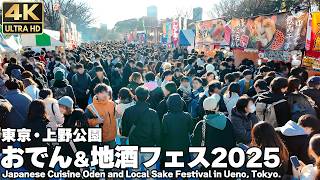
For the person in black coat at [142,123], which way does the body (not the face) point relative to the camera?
away from the camera

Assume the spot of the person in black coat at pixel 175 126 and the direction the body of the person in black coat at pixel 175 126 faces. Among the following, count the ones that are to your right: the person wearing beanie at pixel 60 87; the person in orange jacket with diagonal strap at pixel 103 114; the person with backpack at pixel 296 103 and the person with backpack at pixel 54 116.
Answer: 1

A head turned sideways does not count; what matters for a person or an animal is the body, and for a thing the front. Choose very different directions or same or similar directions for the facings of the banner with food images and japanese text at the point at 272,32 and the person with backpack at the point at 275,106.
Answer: very different directions

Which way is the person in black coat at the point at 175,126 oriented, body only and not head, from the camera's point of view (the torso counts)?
away from the camera

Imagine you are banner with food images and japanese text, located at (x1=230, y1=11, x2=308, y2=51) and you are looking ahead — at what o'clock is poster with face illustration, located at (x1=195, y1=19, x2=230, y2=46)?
poster with face illustration, located at (x1=195, y1=19, x2=230, y2=46) is roughly at 4 o'clock from banner with food images and japanese text, located at (x1=230, y1=11, x2=308, y2=51).

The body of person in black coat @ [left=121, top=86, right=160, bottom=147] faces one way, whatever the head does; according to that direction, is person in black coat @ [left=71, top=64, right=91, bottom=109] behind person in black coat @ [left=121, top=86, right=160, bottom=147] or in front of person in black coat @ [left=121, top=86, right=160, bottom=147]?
in front

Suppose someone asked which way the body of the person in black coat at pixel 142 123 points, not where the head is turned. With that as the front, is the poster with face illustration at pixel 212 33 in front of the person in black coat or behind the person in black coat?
in front

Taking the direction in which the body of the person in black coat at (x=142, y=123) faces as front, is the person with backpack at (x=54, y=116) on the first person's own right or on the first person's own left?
on the first person's own left
